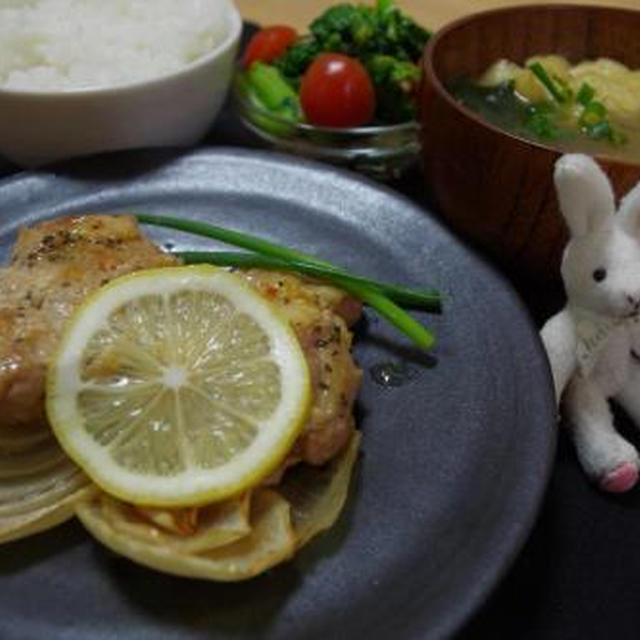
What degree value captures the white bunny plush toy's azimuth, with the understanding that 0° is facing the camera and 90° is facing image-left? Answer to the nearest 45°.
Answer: approximately 315°

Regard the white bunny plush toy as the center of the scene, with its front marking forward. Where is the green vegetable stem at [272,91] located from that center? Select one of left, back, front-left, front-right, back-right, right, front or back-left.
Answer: back

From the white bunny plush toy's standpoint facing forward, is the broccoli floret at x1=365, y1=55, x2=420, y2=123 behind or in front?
behind

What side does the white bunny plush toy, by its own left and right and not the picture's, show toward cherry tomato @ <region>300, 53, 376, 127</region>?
back

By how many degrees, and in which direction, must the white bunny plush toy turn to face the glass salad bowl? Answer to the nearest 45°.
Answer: approximately 180°

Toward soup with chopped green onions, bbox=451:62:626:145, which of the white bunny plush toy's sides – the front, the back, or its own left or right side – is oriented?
back

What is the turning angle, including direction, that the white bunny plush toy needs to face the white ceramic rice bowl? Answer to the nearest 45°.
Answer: approximately 135° to its right

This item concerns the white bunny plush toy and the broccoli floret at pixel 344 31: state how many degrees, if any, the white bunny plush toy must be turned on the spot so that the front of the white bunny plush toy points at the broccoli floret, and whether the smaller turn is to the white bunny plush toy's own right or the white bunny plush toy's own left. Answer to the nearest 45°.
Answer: approximately 180°

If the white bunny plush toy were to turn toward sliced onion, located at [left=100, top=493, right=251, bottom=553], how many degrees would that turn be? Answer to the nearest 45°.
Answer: approximately 90° to its right

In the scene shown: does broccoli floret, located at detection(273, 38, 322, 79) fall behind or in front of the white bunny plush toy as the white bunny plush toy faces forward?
behind
